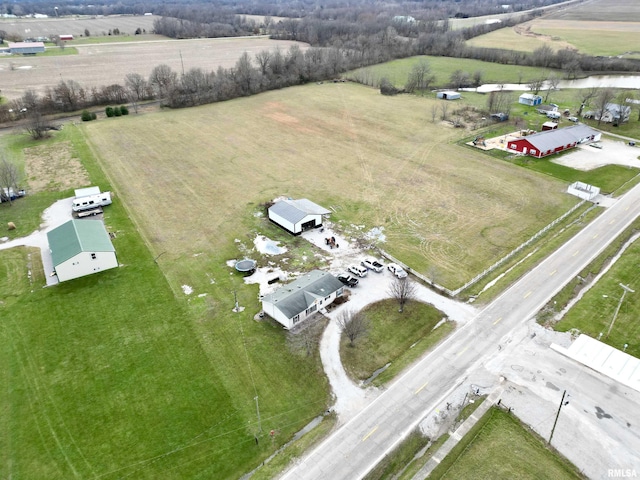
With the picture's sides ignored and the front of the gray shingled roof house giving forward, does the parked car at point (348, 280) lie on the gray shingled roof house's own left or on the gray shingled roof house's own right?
on the gray shingled roof house's own left

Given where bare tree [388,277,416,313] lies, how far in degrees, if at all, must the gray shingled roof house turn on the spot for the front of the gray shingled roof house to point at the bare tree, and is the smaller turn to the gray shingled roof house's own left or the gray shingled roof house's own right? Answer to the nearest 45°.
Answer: approximately 45° to the gray shingled roof house's own left

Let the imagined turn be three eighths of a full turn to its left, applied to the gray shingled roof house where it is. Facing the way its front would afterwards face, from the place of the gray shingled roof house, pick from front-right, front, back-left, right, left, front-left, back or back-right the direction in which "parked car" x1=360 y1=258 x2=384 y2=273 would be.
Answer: front-right

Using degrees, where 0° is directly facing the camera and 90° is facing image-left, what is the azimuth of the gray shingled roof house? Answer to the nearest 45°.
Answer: approximately 315°

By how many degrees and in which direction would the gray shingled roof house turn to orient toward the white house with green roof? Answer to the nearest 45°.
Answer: approximately 135° to its right
